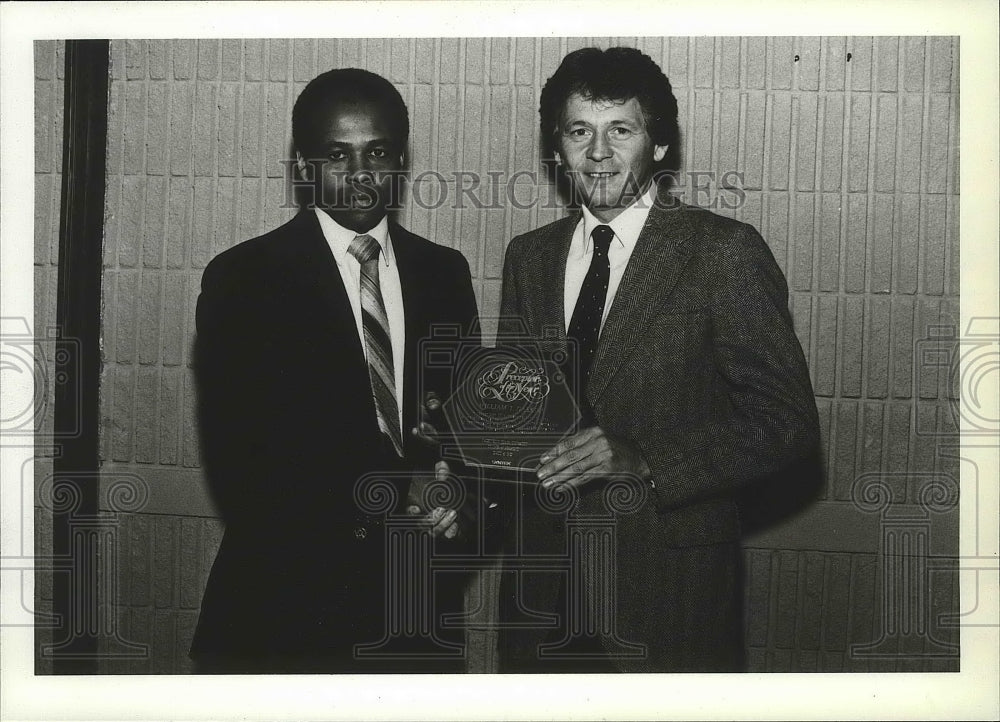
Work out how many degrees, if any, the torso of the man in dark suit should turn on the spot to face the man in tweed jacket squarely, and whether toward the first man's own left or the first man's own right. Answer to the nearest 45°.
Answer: approximately 45° to the first man's own left

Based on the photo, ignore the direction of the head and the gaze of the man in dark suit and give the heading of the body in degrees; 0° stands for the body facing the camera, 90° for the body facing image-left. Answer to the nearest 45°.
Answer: approximately 315°

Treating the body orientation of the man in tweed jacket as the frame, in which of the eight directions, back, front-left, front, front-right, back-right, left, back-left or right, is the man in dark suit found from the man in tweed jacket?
front-right

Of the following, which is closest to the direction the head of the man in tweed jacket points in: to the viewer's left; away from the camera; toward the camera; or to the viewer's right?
toward the camera

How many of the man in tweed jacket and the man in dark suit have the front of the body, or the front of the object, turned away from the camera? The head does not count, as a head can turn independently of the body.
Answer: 0

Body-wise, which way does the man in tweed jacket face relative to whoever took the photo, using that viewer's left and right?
facing the viewer and to the left of the viewer

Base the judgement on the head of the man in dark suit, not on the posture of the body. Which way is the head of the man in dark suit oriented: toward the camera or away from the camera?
toward the camera

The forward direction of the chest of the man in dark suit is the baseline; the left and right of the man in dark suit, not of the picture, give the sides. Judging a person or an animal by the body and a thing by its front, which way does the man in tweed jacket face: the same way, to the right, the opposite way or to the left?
to the right
